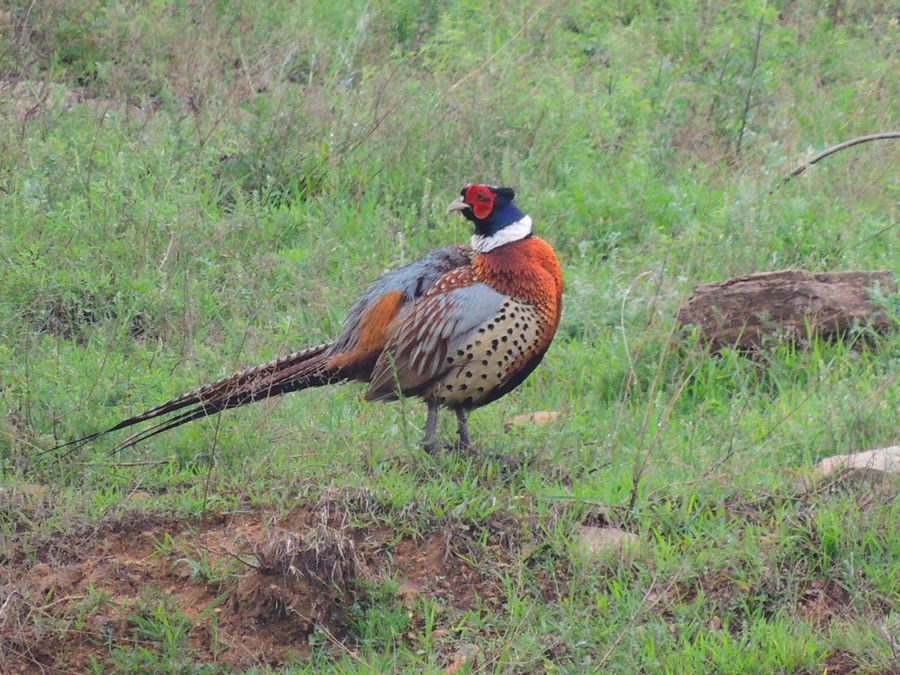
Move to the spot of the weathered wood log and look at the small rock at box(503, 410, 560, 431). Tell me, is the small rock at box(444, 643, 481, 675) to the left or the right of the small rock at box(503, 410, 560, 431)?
left

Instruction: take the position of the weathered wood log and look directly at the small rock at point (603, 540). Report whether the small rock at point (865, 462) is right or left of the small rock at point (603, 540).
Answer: left

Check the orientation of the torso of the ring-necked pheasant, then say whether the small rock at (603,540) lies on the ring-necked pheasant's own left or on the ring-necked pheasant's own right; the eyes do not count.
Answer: on the ring-necked pheasant's own right

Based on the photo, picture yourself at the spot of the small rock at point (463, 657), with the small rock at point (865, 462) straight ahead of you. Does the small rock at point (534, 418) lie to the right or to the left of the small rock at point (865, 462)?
left

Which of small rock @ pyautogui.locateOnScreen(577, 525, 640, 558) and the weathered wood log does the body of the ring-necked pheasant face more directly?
the weathered wood log

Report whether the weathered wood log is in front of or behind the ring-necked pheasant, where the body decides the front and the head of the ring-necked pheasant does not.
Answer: in front

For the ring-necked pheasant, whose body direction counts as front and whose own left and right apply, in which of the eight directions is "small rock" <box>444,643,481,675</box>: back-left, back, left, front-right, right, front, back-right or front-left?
right

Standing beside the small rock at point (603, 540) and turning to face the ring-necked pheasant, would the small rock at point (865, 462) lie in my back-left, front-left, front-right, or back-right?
back-right

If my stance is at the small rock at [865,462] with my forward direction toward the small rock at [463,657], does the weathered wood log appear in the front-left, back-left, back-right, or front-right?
back-right

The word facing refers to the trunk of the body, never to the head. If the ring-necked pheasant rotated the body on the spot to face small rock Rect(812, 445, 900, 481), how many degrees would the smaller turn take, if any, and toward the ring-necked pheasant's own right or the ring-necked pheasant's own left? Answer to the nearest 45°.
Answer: approximately 45° to the ring-necked pheasant's own right

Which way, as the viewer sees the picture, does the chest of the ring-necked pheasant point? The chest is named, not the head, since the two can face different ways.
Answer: to the viewer's right
